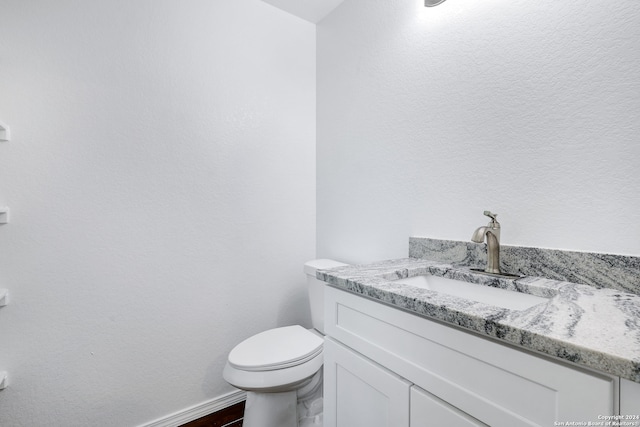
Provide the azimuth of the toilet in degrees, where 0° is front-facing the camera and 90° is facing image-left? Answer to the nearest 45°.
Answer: approximately 45°

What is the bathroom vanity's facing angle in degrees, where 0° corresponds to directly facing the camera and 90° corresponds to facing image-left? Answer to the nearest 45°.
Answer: approximately 45°

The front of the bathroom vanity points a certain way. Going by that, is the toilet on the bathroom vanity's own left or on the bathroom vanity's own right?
on the bathroom vanity's own right

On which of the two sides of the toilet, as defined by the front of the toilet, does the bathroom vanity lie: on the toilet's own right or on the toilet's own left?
on the toilet's own left
